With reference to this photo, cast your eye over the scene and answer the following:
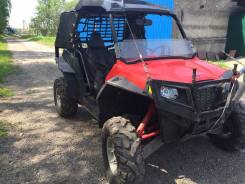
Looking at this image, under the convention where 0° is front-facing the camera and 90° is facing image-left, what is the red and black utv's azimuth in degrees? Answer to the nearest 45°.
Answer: approximately 315°
